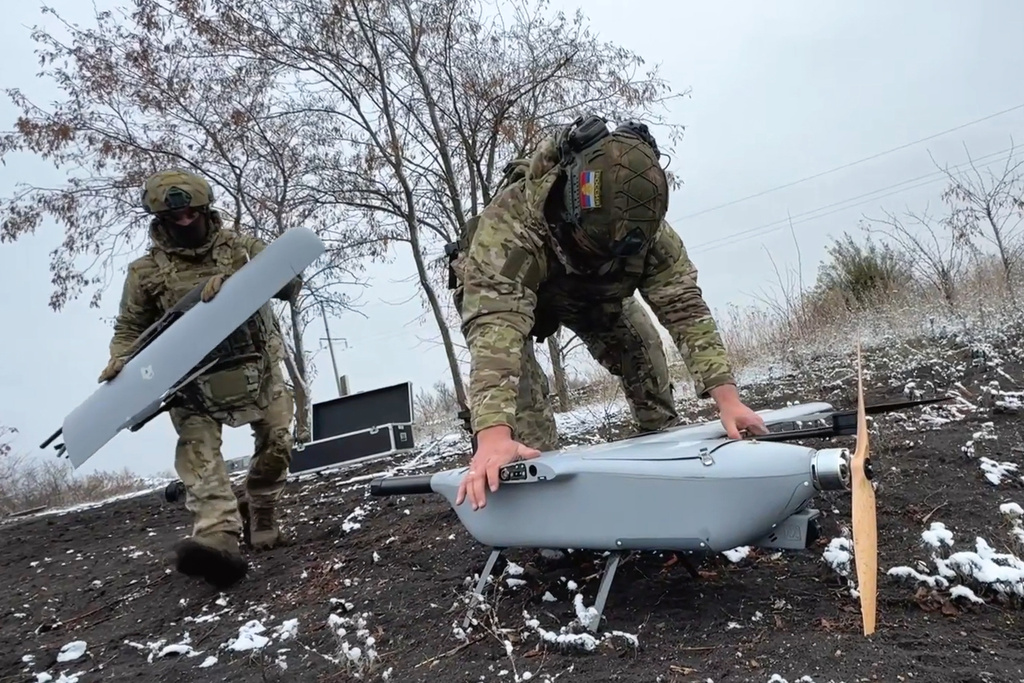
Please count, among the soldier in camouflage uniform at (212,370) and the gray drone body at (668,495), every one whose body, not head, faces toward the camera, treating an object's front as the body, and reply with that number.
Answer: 1

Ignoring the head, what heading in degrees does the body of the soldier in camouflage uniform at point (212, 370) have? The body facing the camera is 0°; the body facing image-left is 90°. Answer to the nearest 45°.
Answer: approximately 0°
